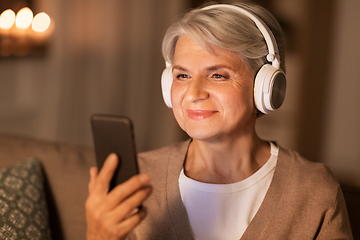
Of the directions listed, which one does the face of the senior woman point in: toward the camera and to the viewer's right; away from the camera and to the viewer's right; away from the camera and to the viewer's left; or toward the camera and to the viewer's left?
toward the camera and to the viewer's left

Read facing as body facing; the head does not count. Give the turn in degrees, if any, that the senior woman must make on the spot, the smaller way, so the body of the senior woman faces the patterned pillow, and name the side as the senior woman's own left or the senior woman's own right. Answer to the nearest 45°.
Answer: approximately 45° to the senior woman's own right
